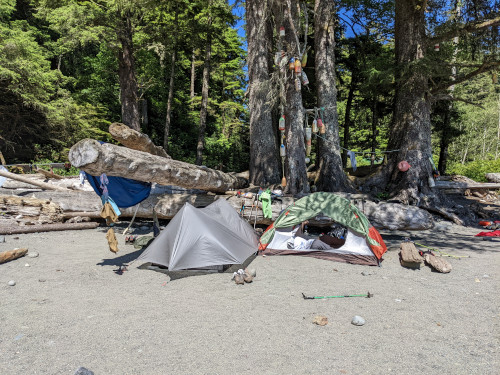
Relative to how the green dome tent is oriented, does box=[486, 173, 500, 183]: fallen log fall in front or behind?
behind

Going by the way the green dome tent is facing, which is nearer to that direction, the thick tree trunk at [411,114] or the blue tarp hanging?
the blue tarp hanging

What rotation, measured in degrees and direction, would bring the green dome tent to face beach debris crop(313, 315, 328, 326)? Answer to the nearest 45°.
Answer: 0° — it already faces it

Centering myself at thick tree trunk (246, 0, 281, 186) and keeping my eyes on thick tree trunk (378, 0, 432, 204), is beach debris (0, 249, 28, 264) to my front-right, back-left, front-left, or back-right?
back-right

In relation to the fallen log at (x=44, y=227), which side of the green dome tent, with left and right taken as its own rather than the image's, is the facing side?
right

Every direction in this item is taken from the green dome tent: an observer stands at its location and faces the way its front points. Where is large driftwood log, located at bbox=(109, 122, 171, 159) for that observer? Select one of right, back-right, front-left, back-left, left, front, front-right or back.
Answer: right

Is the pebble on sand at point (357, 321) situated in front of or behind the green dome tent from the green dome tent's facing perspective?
in front

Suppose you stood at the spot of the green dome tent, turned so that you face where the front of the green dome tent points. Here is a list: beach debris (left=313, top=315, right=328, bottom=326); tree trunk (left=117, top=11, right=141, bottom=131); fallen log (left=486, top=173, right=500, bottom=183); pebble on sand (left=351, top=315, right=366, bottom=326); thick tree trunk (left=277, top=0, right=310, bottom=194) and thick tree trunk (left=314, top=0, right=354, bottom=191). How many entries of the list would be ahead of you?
2

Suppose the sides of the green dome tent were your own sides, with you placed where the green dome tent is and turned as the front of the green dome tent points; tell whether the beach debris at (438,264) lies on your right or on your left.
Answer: on your left

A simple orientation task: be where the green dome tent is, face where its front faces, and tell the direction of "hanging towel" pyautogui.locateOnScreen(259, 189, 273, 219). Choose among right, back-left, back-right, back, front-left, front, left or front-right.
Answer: back-right

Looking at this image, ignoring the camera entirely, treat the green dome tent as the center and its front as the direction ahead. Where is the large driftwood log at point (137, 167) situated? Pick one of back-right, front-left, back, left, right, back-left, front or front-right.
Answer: right

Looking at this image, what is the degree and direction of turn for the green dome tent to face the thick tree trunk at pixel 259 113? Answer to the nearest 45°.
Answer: approximately 135° to its right

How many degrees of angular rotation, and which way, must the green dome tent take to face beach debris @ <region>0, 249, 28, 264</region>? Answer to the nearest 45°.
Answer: approximately 90° to its right

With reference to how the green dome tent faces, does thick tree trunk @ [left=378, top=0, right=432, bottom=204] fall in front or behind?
behind

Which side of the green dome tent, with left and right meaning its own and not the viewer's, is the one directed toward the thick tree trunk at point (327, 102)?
back

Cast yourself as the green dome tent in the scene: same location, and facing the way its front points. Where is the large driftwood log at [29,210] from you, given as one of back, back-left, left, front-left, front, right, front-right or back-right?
right

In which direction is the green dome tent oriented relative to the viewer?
toward the camera

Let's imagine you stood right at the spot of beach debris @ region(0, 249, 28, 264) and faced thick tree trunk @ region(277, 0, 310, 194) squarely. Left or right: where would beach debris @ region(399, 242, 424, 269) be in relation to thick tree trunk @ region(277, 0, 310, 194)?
right
